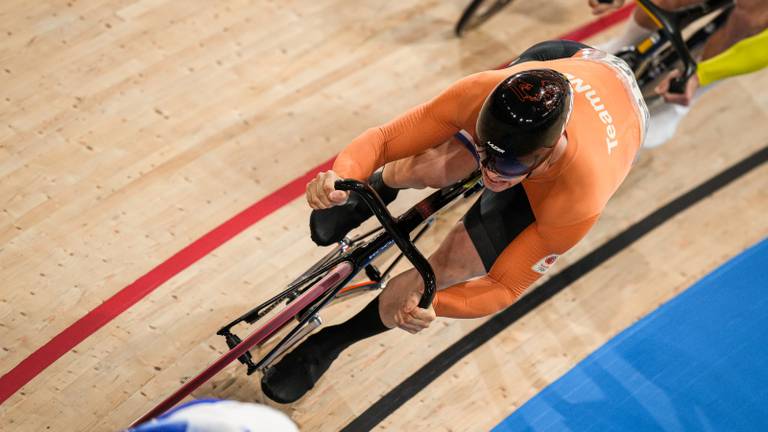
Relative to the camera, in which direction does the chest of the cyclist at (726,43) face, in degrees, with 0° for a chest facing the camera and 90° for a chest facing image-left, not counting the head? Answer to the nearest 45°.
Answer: approximately 45°

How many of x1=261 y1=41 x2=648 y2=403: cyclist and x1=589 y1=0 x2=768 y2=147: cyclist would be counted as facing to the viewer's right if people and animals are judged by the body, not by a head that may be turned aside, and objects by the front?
0

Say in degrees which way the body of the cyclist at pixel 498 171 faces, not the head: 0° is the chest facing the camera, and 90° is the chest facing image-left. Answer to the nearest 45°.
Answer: approximately 45°

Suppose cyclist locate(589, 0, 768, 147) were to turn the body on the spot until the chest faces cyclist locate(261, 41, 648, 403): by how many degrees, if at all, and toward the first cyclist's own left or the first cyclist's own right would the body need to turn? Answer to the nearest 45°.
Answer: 0° — they already face them

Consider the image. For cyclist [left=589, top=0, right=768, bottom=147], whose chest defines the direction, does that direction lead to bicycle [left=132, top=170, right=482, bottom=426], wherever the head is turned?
yes

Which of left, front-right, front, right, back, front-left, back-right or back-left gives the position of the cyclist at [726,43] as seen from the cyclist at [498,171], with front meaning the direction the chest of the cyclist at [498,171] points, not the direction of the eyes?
back
